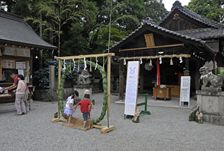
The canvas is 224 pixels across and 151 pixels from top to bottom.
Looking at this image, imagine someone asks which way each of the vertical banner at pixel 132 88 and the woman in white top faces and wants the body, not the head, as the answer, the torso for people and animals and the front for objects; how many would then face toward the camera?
1

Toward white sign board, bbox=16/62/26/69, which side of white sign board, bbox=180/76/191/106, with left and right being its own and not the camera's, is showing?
right

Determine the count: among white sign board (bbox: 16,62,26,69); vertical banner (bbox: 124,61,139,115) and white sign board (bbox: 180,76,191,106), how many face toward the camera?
3

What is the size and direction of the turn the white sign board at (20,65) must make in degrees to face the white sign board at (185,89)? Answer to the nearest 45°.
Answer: approximately 45° to its left

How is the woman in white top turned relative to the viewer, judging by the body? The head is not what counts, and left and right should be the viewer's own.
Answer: facing away from the viewer and to the left of the viewer

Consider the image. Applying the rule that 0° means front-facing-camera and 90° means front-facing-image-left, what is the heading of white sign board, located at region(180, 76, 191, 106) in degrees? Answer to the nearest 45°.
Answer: approximately 0°

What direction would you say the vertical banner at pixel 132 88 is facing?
toward the camera

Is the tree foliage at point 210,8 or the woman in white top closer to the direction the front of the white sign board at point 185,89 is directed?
the woman in white top

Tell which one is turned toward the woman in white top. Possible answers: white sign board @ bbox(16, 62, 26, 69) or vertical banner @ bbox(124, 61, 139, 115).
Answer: the white sign board

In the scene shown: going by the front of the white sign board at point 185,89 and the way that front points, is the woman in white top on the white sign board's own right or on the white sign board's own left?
on the white sign board's own right

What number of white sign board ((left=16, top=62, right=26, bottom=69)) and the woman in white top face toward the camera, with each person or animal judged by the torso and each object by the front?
1

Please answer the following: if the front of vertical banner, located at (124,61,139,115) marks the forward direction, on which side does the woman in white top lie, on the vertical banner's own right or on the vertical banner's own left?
on the vertical banner's own right
